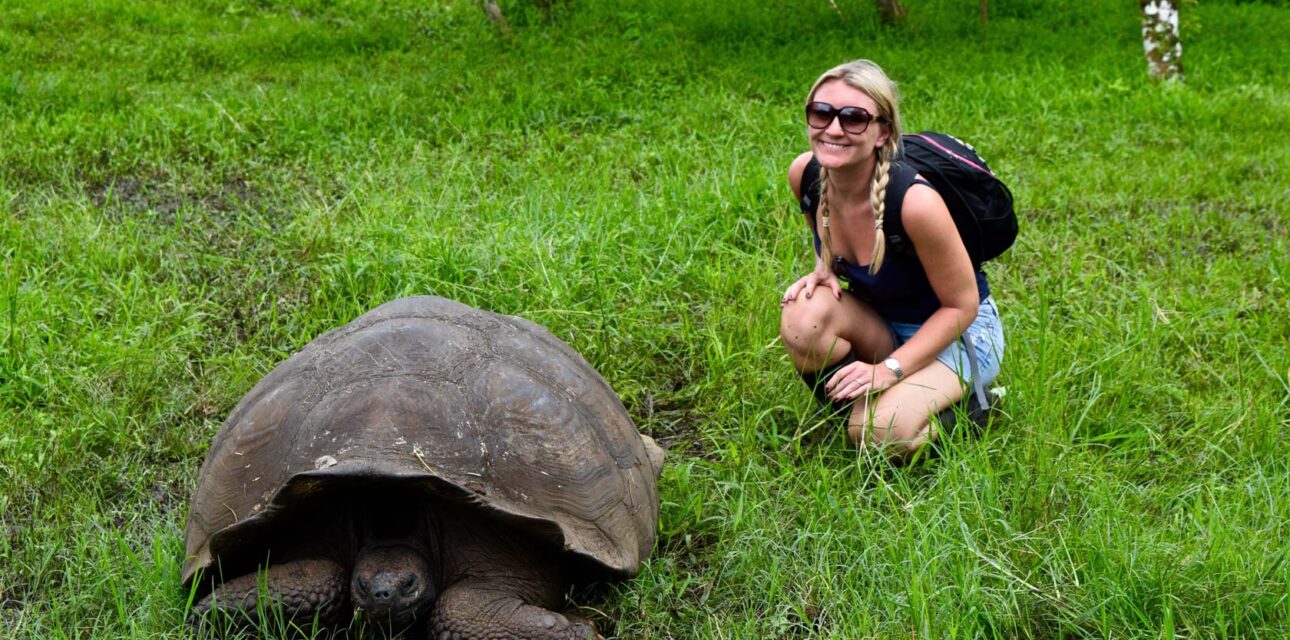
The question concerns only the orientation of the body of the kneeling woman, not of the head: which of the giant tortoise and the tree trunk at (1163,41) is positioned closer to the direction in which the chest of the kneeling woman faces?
the giant tortoise

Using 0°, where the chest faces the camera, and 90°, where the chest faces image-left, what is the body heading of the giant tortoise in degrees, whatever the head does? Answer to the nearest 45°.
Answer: approximately 0°

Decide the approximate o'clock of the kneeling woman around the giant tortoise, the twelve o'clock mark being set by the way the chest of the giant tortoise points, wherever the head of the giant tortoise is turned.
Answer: The kneeling woman is roughly at 8 o'clock from the giant tortoise.

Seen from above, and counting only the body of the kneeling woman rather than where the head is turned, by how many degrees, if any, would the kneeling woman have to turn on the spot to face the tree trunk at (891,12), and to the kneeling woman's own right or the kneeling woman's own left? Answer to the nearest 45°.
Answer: approximately 135° to the kneeling woman's own right

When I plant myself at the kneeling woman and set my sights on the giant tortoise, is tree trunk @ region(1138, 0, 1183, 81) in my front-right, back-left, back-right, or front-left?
back-right

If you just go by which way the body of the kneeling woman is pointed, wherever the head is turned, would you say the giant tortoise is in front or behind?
in front

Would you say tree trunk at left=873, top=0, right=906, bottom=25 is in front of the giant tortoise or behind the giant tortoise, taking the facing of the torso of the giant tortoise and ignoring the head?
behind

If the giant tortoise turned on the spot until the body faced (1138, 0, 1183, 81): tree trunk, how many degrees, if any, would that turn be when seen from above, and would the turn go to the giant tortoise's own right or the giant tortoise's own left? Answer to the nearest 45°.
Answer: approximately 135° to the giant tortoise's own left
